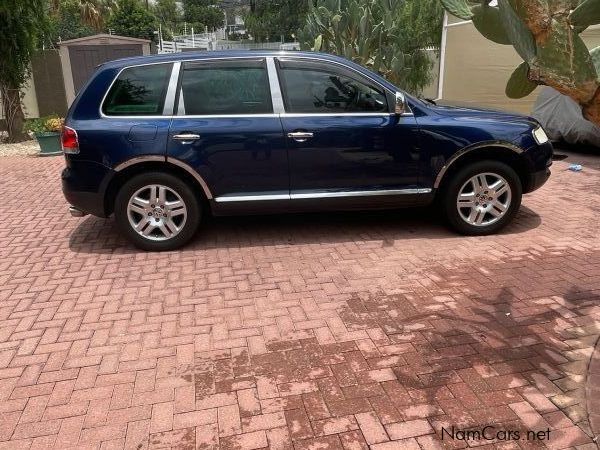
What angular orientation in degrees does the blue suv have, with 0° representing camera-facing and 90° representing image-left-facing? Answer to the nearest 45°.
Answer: approximately 270°

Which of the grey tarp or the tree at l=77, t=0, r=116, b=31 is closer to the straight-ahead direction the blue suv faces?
the grey tarp

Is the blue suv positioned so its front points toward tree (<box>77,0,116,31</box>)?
no

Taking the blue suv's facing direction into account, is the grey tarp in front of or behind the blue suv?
in front

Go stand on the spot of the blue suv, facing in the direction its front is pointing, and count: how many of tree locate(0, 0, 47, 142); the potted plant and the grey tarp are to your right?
0

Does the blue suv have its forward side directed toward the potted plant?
no

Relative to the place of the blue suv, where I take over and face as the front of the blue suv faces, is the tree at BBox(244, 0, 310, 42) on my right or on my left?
on my left

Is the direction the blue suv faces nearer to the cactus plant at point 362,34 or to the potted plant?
the cactus plant

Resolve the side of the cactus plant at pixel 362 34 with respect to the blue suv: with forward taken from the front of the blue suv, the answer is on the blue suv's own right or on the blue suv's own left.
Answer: on the blue suv's own left

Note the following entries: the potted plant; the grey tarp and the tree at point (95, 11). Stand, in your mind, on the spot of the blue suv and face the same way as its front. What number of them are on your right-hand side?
0
